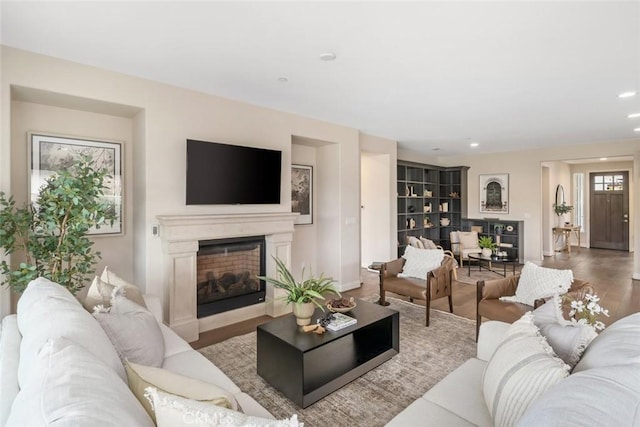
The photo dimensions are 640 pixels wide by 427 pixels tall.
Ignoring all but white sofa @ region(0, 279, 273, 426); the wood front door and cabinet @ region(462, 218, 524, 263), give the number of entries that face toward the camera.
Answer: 2

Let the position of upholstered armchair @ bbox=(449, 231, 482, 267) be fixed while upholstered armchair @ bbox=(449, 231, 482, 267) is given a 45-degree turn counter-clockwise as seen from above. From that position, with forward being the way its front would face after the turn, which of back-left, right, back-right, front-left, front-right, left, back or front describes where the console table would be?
front-left

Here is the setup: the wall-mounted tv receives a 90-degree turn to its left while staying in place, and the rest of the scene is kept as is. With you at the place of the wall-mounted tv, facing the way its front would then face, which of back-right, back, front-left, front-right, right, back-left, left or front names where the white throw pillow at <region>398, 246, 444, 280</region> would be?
front-right

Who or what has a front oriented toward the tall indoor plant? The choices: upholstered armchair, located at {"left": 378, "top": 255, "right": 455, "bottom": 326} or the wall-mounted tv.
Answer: the upholstered armchair

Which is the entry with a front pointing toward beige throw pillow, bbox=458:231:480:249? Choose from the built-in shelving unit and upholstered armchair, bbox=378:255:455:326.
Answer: the built-in shelving unit

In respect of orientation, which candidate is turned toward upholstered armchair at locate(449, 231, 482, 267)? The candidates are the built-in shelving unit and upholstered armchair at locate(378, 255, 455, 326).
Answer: the built-in shelving unit

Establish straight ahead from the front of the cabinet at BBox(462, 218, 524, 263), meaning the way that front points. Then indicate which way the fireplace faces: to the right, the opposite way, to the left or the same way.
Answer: to the left

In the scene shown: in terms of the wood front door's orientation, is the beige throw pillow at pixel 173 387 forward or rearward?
forward

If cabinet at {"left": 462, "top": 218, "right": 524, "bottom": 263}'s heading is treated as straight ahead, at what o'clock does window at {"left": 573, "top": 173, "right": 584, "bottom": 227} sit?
The window is roughly at 7 o'clock from the cabinet.

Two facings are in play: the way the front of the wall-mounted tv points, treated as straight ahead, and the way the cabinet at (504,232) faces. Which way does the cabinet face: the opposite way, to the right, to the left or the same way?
to the right

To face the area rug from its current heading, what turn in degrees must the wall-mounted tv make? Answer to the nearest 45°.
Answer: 0° — it already faces it

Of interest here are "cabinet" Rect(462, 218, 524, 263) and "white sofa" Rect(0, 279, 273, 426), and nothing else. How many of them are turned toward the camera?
1

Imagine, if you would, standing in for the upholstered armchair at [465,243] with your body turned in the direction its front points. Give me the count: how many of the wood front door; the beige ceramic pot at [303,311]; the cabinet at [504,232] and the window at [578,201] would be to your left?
3

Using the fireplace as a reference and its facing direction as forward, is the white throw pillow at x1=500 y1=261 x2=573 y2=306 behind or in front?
in front
